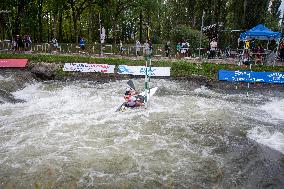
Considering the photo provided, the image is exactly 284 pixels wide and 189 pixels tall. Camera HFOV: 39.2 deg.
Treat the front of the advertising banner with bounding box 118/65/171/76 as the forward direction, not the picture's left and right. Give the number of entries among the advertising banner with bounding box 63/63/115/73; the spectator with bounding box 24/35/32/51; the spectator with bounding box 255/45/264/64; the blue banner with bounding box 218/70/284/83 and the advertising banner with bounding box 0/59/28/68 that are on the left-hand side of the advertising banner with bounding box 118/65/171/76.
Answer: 2

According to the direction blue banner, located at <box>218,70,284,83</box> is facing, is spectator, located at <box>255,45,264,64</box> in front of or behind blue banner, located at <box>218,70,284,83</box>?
behind

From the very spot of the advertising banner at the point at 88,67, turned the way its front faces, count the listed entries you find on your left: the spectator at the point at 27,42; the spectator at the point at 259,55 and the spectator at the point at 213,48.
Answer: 2

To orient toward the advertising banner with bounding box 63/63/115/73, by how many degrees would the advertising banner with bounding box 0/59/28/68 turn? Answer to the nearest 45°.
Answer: approximately 90° to its left

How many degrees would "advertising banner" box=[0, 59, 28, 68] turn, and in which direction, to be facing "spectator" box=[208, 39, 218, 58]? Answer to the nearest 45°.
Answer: approximately 90° to its left

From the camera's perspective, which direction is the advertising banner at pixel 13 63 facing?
toward the camera

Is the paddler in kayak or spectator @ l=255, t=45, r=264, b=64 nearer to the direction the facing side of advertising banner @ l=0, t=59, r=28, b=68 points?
the paddler in kayak

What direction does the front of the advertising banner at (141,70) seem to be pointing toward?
toward the camera

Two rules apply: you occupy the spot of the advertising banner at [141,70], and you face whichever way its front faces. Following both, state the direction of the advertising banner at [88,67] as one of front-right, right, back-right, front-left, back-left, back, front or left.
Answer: right

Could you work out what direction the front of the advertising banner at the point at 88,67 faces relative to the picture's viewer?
facing the viewer

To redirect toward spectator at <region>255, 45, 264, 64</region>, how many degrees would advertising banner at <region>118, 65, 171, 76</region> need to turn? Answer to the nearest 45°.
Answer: approximately 90° to its left

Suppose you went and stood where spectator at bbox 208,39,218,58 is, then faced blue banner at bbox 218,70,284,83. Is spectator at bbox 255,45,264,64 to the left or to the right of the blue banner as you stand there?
left

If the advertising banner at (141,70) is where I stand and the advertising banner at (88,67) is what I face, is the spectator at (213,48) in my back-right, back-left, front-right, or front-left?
back-right

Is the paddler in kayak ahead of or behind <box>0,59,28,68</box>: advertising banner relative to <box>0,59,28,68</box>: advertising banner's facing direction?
ahead

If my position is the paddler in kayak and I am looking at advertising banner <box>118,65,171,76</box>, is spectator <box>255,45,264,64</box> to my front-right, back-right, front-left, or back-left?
front-right

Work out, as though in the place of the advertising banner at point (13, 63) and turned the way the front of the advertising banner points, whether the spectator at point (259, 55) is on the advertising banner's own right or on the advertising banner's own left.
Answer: on the advertising banner's own left

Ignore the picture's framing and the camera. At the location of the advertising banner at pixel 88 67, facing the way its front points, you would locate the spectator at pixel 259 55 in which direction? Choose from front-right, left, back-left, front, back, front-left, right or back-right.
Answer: left

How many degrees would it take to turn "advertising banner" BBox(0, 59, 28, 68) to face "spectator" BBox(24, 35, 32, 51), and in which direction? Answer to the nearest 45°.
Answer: approximately 180°

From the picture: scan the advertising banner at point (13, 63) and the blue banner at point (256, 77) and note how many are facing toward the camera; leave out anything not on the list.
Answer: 2
